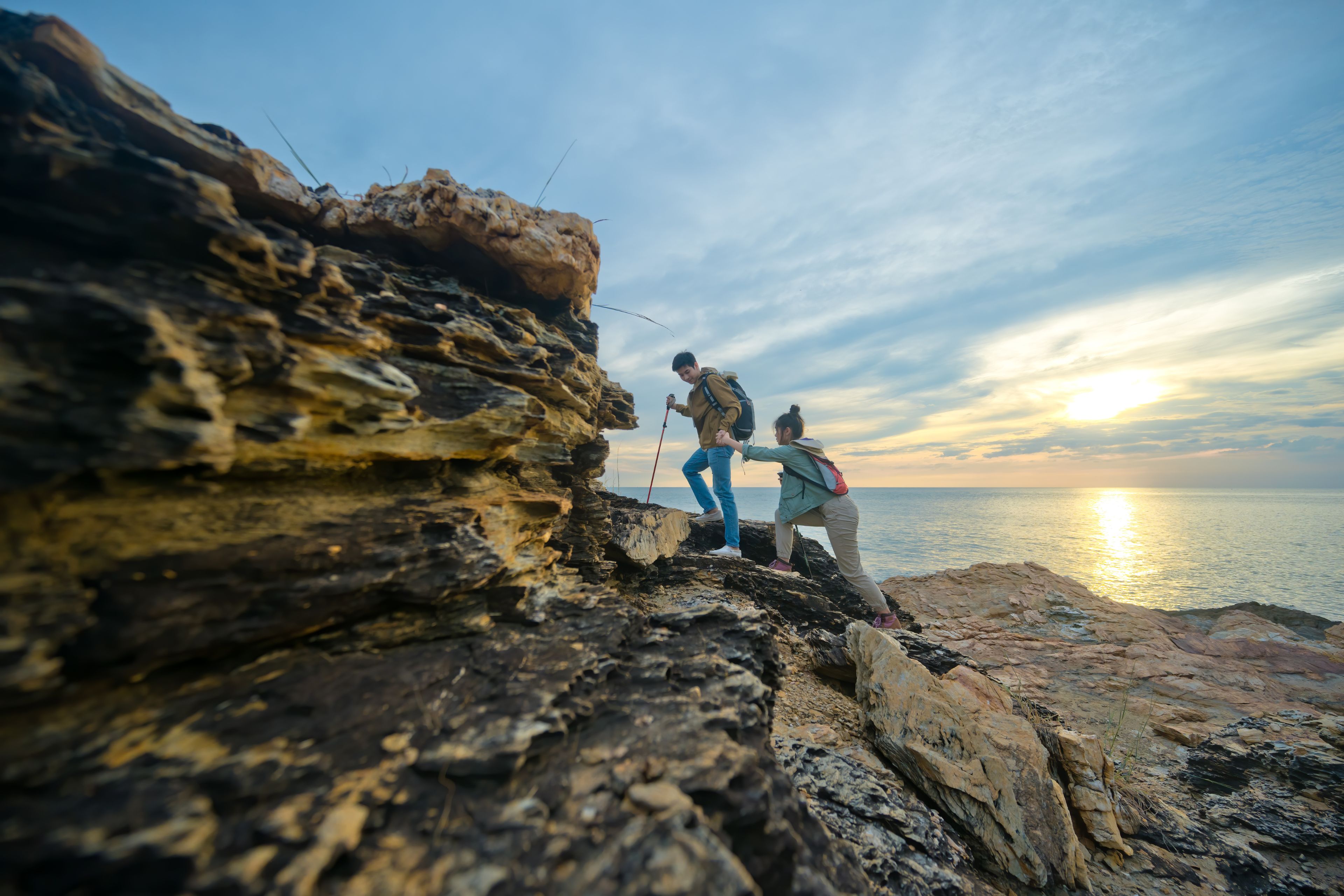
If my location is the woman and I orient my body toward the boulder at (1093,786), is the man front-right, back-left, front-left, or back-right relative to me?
back-right

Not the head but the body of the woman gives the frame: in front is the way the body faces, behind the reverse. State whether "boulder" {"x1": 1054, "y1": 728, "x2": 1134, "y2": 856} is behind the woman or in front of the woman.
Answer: behind

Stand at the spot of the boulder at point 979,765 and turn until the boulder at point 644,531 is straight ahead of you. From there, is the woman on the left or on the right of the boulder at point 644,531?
right

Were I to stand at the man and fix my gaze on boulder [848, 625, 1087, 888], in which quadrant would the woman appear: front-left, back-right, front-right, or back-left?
front-left

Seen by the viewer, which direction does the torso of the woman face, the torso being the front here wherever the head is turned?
to the viewer's left

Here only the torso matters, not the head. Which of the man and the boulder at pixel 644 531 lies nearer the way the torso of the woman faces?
the man

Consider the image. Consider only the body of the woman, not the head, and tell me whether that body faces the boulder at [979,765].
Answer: no

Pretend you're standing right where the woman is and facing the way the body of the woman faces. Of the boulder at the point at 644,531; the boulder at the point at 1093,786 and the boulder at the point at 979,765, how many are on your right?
0

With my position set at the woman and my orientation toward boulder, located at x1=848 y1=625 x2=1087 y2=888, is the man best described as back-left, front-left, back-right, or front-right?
back-right

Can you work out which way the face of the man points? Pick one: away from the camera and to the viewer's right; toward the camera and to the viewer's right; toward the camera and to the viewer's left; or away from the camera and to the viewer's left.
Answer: toward the camera and to the viewer's left

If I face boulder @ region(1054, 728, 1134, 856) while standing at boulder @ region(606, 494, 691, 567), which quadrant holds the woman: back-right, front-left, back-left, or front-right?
front-left

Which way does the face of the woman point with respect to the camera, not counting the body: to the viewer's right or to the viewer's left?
to the viewer's left

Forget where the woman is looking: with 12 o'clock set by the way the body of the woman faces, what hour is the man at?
The man is roughly at 12 o'clock from the woman.

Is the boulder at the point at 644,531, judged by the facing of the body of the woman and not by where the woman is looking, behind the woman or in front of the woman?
in front
